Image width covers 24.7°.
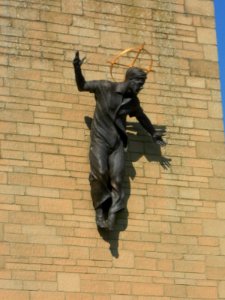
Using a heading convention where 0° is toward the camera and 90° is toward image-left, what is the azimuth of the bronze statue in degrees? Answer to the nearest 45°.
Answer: approximately 315°
